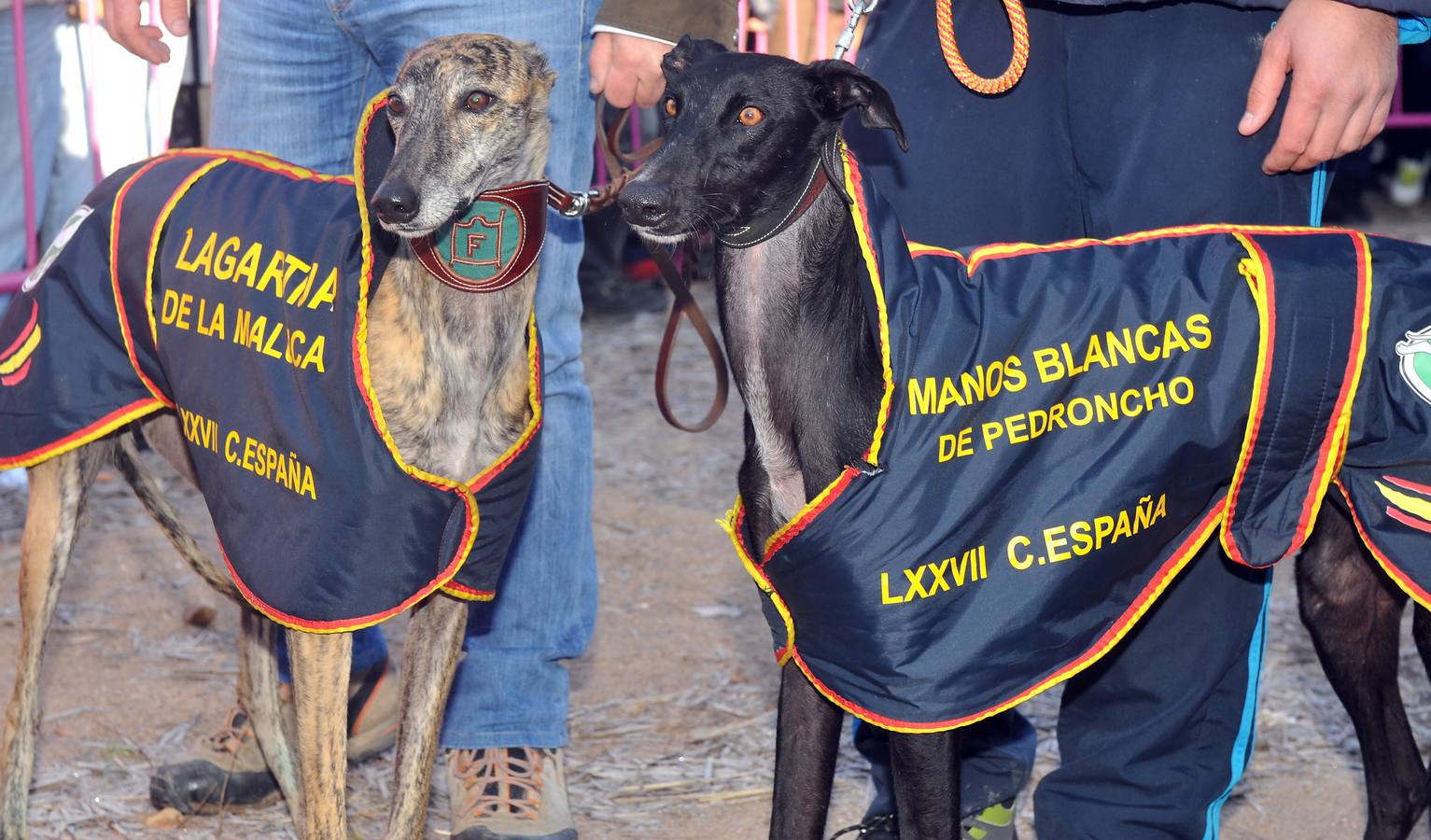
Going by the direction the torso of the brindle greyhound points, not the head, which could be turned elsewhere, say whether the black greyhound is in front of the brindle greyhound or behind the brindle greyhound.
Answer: in front

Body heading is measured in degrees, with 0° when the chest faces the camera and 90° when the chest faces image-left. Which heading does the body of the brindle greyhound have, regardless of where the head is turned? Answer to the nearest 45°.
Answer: approximately 315°
